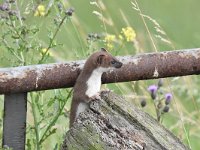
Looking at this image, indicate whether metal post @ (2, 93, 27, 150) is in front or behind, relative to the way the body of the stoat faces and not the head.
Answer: behind
